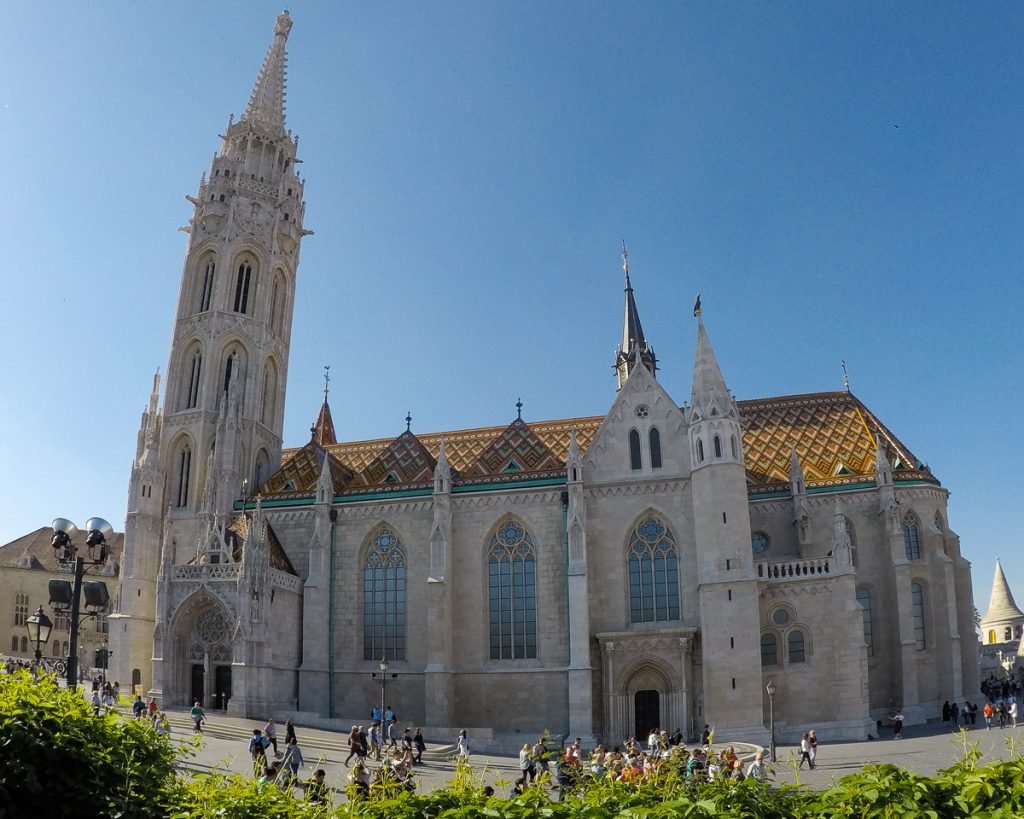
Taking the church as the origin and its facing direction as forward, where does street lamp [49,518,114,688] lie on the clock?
The street lamp is roughly at 10 o'clock from the church.

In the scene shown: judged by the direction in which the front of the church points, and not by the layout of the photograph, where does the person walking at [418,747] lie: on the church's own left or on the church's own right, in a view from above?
on the church's own left

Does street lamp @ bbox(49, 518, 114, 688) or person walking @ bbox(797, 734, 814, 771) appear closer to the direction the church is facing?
the street lamp
